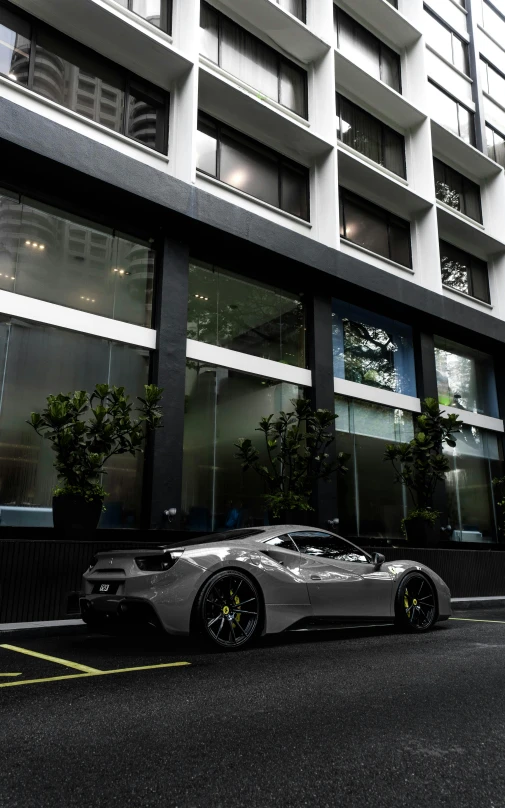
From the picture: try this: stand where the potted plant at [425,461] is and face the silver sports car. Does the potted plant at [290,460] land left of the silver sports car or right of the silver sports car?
right

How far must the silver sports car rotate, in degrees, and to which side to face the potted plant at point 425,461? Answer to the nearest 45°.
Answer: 0° — it already faces it

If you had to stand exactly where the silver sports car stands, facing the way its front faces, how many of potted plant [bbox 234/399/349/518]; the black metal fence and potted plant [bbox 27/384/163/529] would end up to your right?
0

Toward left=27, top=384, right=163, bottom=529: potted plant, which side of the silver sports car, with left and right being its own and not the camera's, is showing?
left

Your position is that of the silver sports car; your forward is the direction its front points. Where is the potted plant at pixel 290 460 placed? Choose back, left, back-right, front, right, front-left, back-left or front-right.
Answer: front-left

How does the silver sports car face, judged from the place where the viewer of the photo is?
facing away from the viewer and to the right of the viewer
